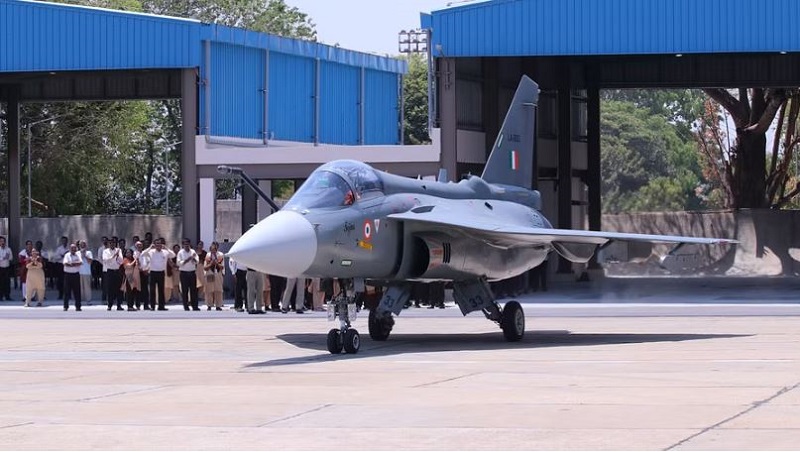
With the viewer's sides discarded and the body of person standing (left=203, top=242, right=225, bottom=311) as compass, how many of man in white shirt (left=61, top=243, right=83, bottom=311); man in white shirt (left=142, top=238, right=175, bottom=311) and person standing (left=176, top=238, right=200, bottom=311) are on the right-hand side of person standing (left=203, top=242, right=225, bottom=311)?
3

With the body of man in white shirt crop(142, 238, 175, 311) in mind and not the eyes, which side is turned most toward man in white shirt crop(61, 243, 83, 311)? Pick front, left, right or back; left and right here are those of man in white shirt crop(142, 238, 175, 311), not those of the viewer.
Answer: right
